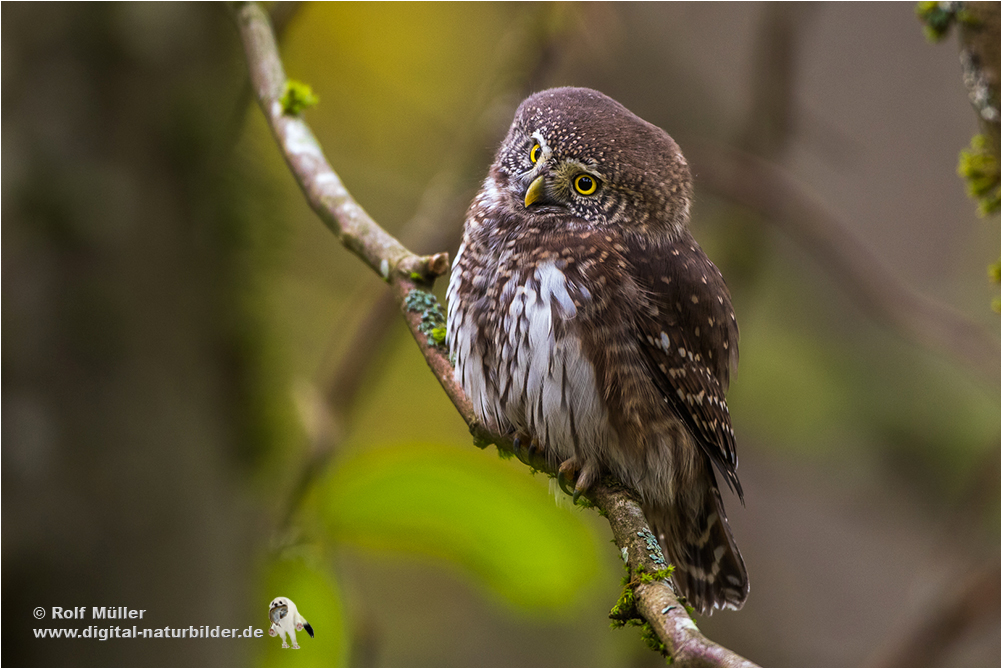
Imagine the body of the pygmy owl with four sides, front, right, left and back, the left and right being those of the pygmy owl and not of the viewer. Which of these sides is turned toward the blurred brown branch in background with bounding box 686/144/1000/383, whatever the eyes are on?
back

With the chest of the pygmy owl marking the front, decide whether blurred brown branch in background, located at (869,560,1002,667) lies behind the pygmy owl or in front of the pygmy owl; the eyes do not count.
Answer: behind

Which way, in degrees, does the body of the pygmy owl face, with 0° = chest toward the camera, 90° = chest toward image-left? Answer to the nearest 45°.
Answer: approximately 45°

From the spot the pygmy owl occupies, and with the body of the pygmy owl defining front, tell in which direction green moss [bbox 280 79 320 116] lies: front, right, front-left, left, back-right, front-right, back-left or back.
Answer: front-right

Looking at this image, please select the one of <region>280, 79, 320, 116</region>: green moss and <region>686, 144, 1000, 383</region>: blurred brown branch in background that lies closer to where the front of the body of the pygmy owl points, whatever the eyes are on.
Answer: the green moss
